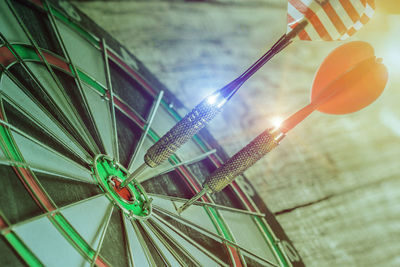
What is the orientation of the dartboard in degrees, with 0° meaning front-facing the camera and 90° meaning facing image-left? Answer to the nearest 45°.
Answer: approximately 315°

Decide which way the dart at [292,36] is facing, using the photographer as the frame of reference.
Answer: facing away from the viewer and to the left of the viewer
